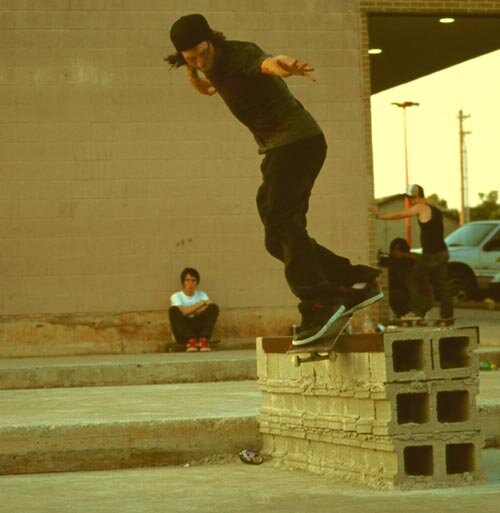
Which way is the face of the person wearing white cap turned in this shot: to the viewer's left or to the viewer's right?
to the viewer's left

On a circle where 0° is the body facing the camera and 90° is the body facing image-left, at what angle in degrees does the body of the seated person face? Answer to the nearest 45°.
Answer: approximately 0°

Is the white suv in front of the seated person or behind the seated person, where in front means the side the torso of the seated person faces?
behind

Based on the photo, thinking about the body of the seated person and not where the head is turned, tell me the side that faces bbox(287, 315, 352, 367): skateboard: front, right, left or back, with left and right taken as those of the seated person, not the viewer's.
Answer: front

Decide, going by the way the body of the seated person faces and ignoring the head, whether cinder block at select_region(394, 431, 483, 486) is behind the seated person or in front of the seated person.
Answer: in front

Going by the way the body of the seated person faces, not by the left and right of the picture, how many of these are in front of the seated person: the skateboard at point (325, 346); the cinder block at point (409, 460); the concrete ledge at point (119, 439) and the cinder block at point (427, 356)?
4

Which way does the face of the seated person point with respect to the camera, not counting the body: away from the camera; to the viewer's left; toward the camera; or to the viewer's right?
toward the camera

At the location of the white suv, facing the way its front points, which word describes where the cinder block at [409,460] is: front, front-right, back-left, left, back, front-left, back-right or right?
front-left

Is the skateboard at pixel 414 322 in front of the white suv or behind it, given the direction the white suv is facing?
in front

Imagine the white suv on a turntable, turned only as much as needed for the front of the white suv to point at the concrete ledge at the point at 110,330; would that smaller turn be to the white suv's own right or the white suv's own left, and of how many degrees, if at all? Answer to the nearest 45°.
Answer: approximately 45° to the white suv's own left

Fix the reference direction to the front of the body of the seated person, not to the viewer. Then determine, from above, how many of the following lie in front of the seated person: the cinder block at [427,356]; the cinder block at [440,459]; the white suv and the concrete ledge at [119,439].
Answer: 3

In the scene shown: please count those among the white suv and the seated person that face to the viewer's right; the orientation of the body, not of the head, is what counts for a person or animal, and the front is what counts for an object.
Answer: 0

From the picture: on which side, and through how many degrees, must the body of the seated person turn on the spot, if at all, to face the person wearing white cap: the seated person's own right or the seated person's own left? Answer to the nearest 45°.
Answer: approximately 135° to the seated person's own left

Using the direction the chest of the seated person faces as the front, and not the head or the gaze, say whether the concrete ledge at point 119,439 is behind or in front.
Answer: in front

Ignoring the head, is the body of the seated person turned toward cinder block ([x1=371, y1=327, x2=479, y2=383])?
yes

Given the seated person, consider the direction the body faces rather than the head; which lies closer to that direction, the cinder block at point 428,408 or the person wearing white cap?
the cinder block
